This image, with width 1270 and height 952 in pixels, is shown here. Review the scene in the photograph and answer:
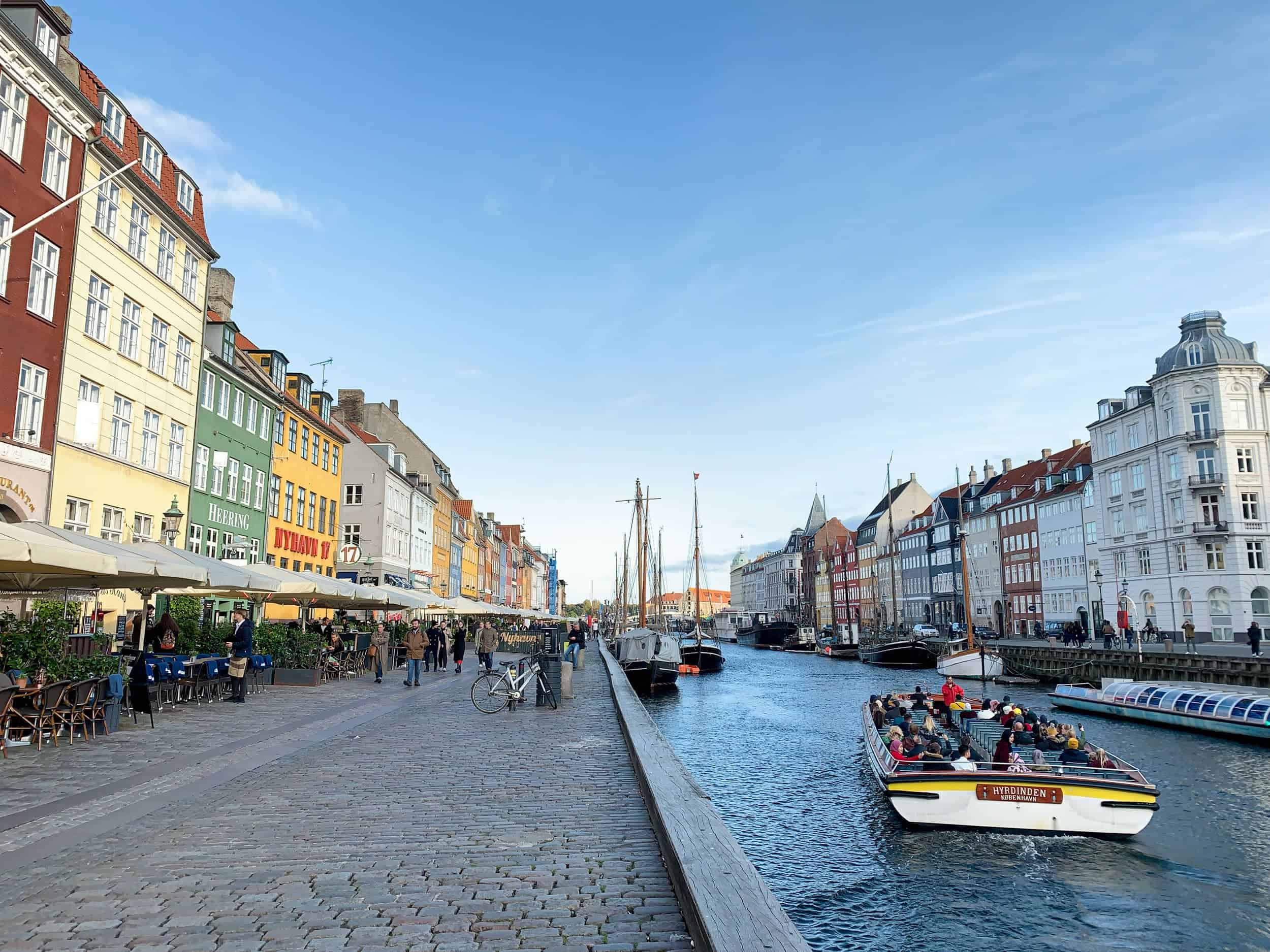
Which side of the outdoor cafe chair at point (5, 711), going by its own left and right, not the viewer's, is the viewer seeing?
left

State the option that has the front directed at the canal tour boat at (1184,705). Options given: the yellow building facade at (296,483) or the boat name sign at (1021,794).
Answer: the yellow building facade

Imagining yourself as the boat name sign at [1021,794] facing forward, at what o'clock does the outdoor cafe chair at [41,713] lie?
The outdoor cafe chair is roughly at 2 o'clock from the boat name sign.

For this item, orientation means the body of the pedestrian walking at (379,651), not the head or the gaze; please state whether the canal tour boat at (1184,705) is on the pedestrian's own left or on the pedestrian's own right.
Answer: on the pedestrian's own left

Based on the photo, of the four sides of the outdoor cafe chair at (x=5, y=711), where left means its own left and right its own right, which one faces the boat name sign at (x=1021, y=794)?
back

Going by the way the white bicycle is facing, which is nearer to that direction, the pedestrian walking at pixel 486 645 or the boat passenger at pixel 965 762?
the boat passenger

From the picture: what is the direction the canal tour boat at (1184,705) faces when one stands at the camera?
facing away from the viewer and to the left of the viewer

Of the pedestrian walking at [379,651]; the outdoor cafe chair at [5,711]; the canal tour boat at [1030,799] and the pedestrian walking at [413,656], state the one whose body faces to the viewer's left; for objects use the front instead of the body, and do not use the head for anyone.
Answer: the outdoor cafe chair
